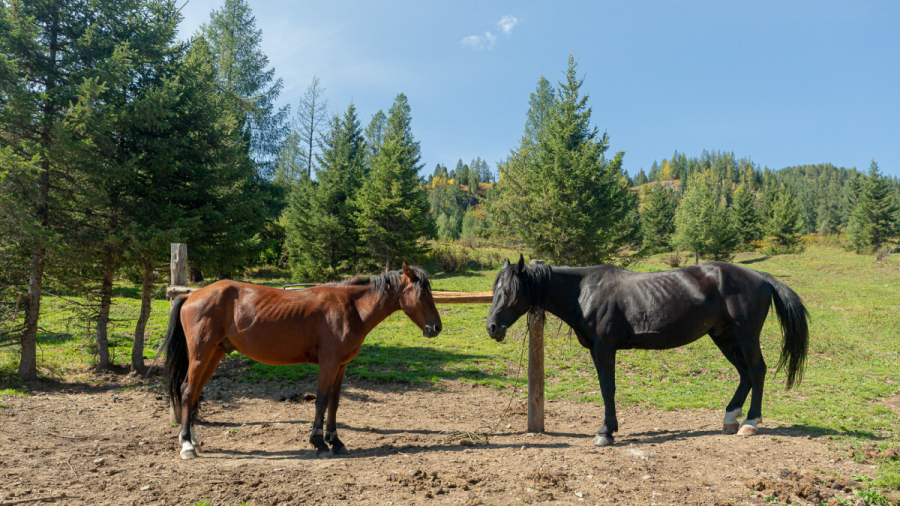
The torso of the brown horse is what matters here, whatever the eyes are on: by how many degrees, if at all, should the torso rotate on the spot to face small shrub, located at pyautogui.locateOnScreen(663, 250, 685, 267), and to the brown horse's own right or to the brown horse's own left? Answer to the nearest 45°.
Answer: approximately 45° to the brown horse's own left

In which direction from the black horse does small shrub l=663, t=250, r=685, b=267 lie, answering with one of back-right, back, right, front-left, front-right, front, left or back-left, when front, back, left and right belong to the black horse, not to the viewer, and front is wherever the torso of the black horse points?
right

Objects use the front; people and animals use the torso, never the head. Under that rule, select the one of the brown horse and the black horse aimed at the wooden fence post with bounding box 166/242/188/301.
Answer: the black horse

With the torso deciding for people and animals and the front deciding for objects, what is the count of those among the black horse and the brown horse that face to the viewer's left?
1

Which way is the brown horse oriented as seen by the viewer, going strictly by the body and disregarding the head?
to the viewer's right

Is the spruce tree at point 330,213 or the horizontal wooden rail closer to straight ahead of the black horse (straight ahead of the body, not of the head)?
the horizontal wooden rail

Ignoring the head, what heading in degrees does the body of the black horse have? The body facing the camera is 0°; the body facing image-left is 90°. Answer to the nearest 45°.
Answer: approximately 90°

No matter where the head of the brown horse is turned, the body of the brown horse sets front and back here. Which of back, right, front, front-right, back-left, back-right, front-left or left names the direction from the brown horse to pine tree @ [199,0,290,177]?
left

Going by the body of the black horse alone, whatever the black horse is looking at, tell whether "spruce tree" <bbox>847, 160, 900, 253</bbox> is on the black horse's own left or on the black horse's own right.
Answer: on the black horse's own right

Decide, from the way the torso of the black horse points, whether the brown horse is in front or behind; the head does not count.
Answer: in front

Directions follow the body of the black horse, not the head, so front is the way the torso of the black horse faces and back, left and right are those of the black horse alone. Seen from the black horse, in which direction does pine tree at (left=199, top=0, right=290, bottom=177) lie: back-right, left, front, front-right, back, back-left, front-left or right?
front-right
